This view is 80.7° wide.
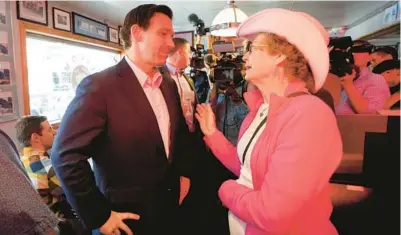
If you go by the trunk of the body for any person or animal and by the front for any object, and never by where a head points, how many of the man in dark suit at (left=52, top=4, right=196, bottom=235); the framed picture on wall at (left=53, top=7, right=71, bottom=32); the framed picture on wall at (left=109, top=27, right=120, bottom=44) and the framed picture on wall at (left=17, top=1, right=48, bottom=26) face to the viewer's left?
0

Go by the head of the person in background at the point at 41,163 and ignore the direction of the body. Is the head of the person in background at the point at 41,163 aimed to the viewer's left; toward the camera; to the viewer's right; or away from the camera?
to the viewer's right

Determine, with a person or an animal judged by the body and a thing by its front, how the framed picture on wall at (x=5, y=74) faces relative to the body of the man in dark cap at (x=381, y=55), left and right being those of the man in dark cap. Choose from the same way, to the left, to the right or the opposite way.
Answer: the opposite way

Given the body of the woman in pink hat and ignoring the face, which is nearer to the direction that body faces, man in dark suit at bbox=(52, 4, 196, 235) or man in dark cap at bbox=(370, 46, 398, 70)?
the man in dark suit

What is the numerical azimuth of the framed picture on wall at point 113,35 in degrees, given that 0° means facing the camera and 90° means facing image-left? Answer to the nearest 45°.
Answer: approximately 315°

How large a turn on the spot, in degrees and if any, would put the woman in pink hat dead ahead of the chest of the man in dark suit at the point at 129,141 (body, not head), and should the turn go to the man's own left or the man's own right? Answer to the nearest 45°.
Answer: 0° — they already face them

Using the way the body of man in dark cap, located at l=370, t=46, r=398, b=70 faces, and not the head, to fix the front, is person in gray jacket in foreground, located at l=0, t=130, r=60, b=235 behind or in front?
in front

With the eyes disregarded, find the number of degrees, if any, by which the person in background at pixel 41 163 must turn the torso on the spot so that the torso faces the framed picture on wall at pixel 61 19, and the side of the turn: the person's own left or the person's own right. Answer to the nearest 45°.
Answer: approximately 90° to the person's own left

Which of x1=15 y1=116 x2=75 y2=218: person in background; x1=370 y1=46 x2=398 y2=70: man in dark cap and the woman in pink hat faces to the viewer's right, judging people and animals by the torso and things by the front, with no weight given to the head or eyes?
the person in background

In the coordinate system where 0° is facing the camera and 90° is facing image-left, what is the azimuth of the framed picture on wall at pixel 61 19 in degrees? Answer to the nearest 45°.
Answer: approximately 315°

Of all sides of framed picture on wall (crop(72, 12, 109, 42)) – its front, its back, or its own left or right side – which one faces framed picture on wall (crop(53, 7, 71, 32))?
right

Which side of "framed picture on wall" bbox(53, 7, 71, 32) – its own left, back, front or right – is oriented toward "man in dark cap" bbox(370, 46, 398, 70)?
front

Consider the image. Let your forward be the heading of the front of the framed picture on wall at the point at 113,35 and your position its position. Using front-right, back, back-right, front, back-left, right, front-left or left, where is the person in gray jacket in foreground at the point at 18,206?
front-right

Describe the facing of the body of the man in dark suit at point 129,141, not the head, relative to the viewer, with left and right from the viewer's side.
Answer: facing the viewer and to the right of the viewer

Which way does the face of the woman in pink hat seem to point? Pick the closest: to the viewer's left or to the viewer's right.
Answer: to the viewer's left

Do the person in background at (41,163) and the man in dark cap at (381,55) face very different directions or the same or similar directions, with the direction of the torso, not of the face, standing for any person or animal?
very different directions

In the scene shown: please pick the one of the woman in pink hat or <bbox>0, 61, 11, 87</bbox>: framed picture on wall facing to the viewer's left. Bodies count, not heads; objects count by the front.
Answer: the woman in pink hat

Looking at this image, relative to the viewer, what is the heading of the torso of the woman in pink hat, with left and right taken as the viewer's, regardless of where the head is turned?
facing to the left of the viewer
